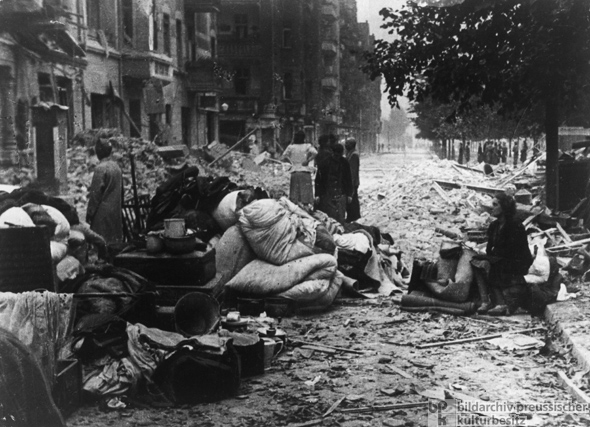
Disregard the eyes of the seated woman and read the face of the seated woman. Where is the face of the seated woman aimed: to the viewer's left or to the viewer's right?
to the viewer's left

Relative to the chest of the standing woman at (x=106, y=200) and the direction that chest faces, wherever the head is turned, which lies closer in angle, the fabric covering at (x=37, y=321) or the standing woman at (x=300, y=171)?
the standing woman

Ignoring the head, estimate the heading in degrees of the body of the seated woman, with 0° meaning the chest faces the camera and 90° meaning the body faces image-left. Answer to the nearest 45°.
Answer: approximately 90°

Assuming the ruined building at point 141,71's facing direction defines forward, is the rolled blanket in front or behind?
in front

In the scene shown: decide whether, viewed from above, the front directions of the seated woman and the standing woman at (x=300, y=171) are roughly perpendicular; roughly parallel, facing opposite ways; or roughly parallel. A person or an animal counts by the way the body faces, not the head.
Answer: roughly perpendicular

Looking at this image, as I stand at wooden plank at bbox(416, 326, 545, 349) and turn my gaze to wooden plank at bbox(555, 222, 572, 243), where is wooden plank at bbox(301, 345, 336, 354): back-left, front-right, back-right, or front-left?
back-left

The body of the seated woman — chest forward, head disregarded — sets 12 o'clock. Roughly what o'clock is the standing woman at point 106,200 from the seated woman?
The standing woman is roughly at 12 o'clock from the seated woman.

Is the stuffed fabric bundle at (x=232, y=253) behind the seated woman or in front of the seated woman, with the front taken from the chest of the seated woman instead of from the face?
in front

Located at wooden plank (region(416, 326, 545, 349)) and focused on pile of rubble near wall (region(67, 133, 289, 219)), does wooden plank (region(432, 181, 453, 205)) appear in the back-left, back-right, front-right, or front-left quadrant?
front-right

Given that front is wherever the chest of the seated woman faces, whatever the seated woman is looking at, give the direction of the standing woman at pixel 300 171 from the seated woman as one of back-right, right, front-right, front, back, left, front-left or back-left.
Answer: front-right

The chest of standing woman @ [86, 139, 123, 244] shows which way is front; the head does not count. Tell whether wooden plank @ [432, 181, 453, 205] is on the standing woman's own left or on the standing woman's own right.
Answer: on the standing woman's own right

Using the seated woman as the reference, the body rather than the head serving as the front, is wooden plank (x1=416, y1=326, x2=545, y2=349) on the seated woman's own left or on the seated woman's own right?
on the seated woman's own left

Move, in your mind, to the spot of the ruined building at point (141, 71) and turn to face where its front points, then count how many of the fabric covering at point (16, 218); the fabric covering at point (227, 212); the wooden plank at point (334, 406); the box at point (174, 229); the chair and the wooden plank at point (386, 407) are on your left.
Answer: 0
